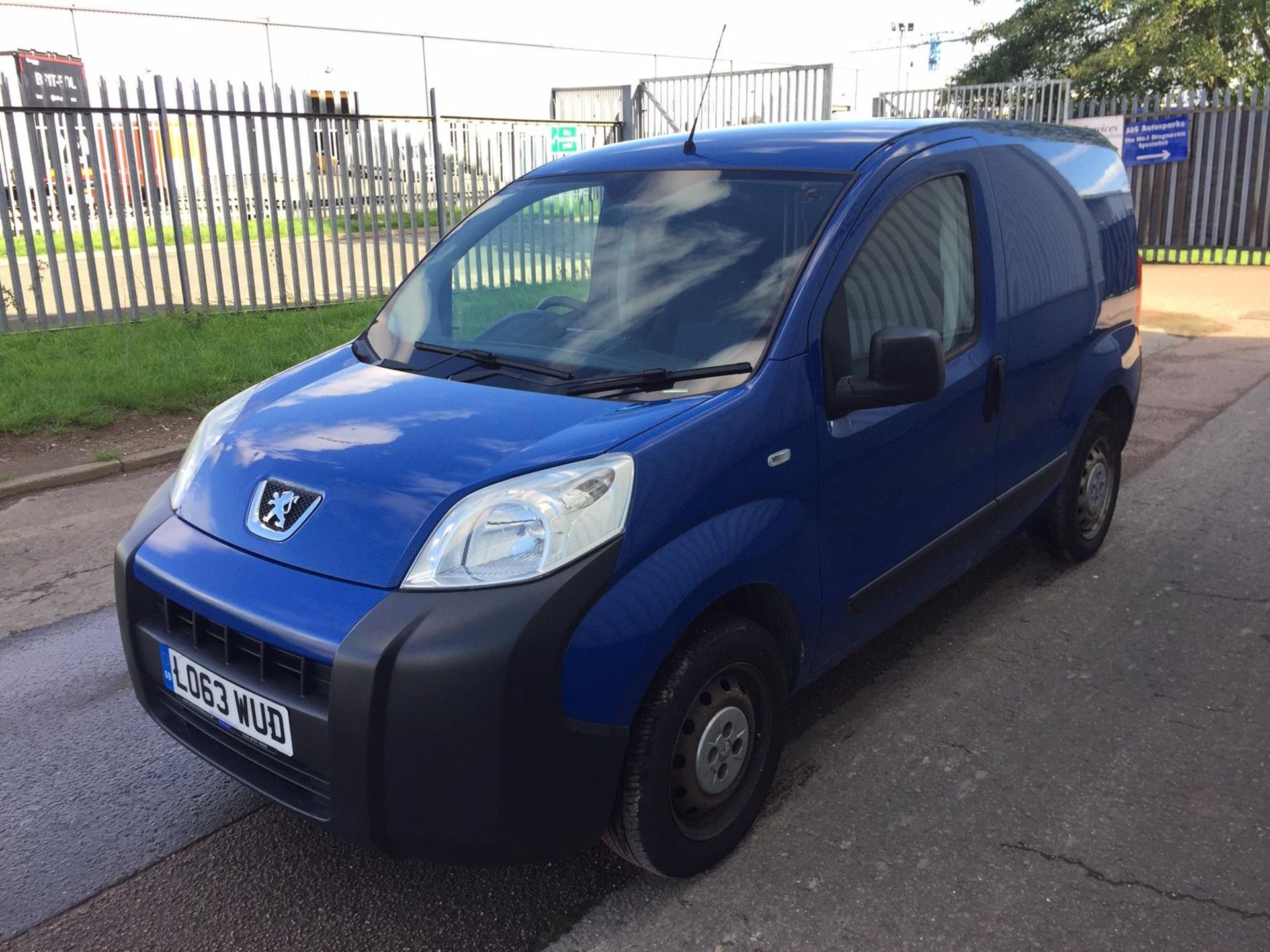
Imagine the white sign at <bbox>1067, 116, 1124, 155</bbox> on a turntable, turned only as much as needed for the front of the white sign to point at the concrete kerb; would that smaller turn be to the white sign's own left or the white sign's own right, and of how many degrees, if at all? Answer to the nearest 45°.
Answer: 0° — it already faces it

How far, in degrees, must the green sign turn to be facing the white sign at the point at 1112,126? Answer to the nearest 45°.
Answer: approximately 90° to its left

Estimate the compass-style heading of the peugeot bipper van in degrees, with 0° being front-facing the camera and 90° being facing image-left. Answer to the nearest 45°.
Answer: approximately 45°

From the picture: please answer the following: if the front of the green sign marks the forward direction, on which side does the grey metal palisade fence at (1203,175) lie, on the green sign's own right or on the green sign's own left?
on the green sign's own left

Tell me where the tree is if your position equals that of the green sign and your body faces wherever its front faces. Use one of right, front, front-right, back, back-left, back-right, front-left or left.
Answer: back-left

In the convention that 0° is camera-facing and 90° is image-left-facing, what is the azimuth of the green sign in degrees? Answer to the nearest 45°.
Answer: approximately 0°

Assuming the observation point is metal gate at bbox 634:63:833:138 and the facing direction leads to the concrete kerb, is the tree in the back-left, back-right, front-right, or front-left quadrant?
back-left

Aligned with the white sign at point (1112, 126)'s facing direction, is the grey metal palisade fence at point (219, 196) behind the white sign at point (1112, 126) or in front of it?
in front

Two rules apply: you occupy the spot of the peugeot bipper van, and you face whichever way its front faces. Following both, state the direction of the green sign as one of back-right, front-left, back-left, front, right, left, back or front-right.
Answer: back-right

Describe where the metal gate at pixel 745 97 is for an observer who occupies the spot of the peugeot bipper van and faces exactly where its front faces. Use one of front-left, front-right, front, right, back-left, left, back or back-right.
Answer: back-right

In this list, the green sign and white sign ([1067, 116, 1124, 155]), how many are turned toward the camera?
2
